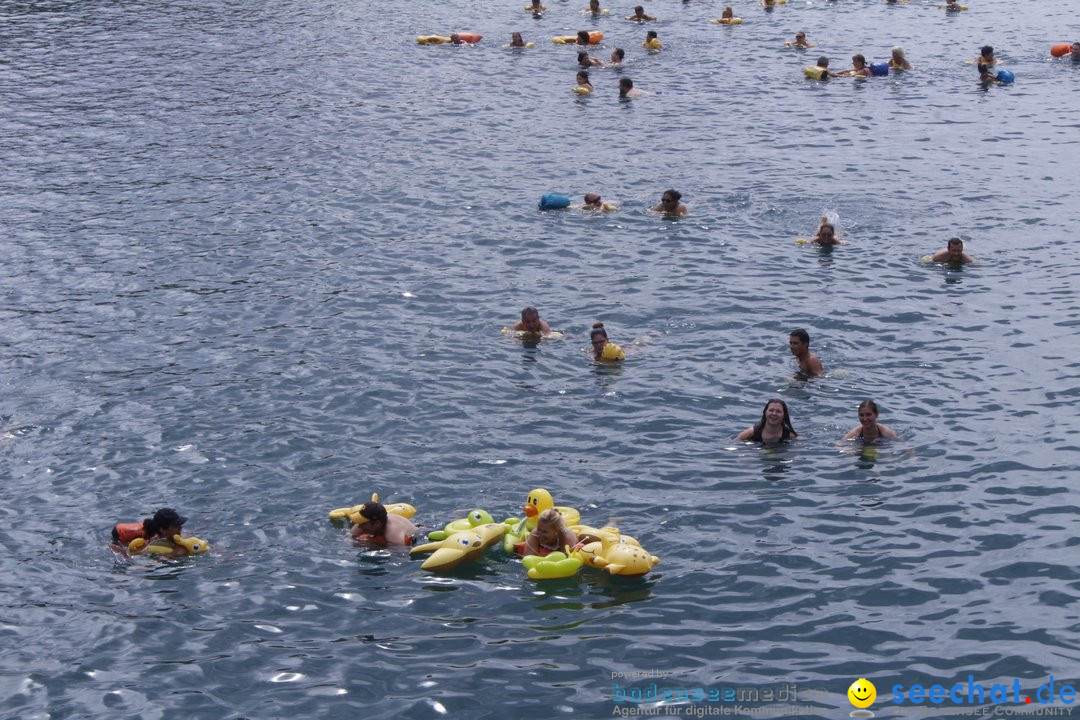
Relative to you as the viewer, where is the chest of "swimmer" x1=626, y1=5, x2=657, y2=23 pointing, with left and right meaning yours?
facing the viewer

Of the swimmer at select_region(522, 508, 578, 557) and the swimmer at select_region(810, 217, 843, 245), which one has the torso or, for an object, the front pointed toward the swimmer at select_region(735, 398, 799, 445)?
the swimmer at select_region(810, 217, 843, 245)

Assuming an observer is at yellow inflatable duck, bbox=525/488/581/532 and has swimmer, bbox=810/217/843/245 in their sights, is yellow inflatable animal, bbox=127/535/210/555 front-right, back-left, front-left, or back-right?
back-left

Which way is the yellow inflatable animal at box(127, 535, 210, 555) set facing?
to the viewer's right

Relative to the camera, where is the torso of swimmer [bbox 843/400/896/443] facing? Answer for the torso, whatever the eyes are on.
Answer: toward the camera

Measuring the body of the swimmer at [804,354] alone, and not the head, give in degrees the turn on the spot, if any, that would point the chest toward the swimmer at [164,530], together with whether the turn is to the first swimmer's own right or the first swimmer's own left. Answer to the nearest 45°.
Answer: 0° — they already face them

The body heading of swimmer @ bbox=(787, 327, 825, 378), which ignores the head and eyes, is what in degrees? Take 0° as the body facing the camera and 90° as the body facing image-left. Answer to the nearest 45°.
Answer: approximately 45°

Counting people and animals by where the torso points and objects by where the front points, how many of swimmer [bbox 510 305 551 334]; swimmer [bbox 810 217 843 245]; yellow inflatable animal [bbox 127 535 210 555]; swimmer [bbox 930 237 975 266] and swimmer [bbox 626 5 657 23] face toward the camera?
4

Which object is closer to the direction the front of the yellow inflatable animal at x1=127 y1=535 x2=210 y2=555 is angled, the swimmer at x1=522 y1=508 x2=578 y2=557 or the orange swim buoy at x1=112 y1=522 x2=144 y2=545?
the swimmer

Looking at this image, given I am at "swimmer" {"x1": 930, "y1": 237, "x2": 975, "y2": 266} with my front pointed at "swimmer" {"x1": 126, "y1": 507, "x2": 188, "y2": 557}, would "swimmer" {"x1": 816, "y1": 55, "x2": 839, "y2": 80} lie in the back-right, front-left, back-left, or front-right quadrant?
back-right
